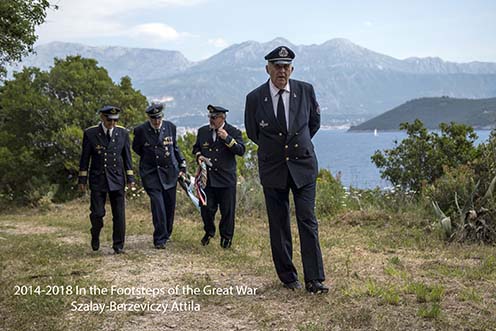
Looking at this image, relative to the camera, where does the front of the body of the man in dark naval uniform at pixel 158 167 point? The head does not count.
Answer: toward the camera

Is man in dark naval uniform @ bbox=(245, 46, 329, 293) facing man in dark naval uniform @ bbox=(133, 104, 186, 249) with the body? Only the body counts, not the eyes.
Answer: no

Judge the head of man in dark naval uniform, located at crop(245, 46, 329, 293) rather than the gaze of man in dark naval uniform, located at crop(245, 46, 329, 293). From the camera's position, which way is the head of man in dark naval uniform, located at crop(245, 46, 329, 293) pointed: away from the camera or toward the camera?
toward the camera

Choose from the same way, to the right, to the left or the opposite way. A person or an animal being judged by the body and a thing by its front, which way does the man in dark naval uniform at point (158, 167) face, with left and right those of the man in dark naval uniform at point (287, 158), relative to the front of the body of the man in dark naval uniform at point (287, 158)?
the same way

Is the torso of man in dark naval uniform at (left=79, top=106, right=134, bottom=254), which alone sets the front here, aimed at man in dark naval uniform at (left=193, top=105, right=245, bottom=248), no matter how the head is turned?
no

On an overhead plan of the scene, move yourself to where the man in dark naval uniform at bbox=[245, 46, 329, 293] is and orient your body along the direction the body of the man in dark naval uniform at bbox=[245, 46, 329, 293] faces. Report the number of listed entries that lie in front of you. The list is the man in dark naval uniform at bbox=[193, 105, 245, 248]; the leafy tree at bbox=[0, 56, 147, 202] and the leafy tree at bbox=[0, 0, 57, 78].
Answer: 0

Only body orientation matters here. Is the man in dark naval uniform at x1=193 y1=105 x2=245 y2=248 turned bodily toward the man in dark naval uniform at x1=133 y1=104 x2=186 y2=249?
no

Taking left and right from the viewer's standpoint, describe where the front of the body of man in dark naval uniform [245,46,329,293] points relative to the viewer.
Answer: facing the viewer

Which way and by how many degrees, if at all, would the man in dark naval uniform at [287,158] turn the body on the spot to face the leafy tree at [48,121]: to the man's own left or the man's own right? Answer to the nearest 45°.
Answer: approximately 135° to the man's own right

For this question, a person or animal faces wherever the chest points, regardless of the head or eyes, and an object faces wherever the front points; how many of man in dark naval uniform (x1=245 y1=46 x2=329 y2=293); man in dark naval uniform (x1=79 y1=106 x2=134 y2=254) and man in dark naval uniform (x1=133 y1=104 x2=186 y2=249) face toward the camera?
3

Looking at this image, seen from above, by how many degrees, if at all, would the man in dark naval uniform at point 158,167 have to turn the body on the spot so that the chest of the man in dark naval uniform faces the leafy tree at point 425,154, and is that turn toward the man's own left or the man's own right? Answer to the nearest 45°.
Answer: approximately 135° to the man's own left

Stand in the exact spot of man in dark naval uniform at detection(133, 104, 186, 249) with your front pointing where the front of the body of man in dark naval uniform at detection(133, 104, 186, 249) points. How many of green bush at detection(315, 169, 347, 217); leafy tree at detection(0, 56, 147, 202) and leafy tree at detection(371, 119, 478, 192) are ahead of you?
0

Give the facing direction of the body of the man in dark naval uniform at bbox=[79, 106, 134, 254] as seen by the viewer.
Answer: toward the camera

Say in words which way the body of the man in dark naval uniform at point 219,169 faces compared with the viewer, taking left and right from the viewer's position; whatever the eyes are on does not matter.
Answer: facing the viewer and to the left of the viewer

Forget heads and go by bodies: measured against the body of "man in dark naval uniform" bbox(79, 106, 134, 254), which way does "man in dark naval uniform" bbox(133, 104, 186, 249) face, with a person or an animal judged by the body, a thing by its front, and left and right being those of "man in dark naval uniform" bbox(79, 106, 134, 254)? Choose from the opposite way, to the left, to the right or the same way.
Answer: the same way
